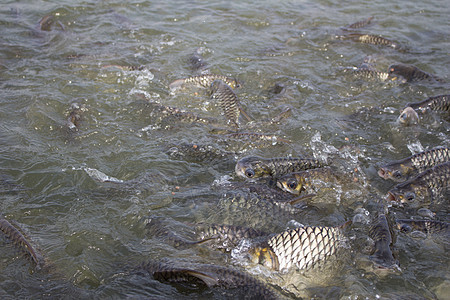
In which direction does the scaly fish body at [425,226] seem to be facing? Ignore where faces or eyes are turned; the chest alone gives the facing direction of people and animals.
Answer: to the viewer's left

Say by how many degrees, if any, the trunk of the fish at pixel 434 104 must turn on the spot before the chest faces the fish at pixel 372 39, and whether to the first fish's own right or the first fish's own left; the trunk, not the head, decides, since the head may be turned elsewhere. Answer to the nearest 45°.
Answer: approximately 45° to the first fish's own right

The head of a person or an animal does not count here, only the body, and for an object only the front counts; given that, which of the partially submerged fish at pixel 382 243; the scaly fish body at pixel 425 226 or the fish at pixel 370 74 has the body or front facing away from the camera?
the partially submerged fish

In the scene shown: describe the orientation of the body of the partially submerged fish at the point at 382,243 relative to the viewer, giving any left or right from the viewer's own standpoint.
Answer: facing away from the viewer

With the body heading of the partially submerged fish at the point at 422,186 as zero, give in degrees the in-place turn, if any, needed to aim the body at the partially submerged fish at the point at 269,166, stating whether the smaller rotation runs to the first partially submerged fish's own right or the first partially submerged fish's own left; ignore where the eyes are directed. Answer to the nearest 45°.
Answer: approximately 45° to the first partially submerged fish's own right

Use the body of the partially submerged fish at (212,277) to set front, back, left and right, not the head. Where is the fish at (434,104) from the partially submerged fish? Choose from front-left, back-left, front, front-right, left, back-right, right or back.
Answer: back-right

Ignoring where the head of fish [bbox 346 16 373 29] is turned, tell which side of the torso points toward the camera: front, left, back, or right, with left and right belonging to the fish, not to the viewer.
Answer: left

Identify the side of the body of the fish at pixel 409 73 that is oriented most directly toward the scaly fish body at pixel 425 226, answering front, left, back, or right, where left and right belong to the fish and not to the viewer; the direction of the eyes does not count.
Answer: left

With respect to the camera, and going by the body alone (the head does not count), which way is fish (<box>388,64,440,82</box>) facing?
to the viewer's left

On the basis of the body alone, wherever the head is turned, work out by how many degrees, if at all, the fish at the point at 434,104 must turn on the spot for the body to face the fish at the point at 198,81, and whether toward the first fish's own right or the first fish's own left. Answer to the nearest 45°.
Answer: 0° — it already faces it
